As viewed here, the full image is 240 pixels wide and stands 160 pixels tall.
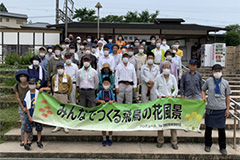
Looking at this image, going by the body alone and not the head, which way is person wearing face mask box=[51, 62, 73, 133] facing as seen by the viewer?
toward the camera

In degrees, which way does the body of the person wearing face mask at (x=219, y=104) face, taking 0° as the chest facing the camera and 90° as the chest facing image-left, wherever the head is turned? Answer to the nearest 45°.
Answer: approximately 0°

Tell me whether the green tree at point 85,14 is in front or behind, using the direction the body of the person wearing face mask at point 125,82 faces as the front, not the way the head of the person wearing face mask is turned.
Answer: behind

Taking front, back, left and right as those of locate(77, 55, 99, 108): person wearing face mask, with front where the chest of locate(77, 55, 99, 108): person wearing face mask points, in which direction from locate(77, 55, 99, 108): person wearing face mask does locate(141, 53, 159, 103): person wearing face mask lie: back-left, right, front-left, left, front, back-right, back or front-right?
left

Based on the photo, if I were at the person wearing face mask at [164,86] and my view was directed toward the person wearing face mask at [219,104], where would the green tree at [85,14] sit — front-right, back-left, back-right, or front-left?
back-left

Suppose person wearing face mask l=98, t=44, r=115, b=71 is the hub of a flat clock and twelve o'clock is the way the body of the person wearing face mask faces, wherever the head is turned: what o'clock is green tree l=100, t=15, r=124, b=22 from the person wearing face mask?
The green tree is roughly at 6 o'clock from the person wearing face mask.

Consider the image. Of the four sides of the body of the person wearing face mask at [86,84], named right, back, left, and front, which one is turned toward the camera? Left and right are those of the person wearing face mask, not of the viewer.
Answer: front

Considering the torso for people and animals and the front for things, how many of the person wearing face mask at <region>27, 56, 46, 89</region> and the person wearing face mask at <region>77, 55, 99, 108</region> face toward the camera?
2
